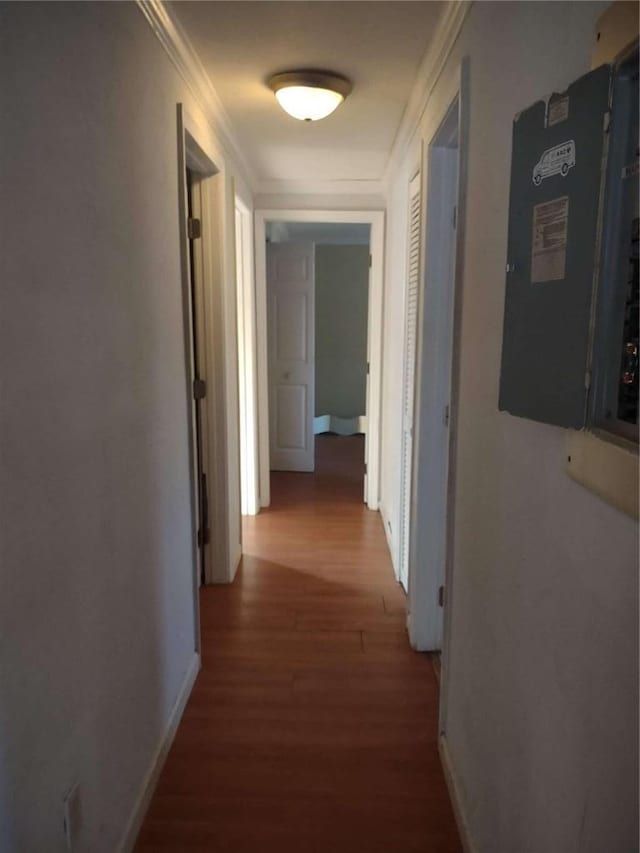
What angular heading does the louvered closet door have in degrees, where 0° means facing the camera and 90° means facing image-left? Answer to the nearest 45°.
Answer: approximately 90°

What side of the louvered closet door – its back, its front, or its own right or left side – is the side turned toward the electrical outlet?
left
